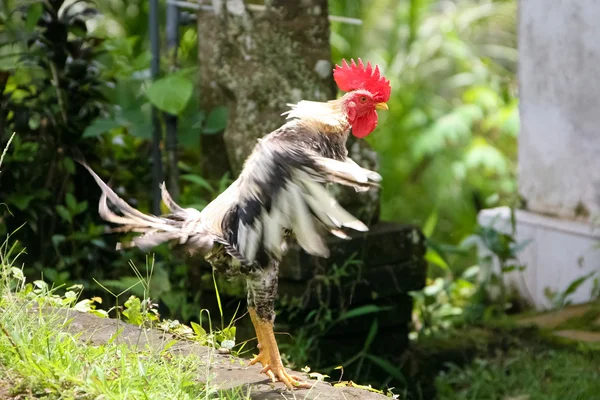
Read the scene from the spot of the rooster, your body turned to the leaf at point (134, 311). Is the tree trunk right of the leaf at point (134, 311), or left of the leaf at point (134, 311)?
right

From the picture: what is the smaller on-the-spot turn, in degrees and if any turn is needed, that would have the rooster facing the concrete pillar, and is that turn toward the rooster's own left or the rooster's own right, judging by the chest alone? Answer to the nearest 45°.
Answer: approximately 45° to the rooster's own left

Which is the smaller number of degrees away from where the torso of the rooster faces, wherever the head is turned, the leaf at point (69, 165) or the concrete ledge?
the concrete ledge

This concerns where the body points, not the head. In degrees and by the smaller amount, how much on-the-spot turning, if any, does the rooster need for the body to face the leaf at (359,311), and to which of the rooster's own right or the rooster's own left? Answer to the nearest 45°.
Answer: approximately 90° to the rooster's own left

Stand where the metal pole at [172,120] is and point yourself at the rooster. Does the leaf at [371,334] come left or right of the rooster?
left

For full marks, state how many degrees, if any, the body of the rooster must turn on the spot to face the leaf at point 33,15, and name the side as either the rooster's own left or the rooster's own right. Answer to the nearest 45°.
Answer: approximately 135° to the rooster's own left

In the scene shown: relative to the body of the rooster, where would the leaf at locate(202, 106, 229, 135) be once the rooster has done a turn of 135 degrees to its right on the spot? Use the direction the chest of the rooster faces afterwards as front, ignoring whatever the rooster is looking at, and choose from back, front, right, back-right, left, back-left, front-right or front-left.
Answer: back-right

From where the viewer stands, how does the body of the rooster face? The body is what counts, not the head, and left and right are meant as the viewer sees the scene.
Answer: facing to the right of the viewer

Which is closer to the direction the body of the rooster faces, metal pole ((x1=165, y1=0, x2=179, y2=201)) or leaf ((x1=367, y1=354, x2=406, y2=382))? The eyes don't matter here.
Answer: the leaf

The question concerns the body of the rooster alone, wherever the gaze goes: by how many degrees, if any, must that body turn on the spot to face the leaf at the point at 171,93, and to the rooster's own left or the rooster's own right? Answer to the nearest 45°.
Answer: approximately 90° to the rooster's own left

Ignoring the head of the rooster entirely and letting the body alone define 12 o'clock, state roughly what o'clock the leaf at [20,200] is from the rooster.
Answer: The leaf is roughly at 8 o'clock from the rooster.
